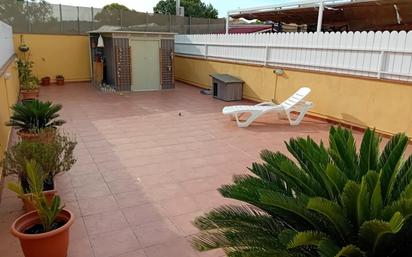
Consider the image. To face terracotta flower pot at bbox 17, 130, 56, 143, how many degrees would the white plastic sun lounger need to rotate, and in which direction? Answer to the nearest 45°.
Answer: approximately 45° to its left

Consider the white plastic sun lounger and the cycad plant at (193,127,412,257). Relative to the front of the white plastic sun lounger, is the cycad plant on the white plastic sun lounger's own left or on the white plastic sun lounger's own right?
on the white plastic sun lounger's own left

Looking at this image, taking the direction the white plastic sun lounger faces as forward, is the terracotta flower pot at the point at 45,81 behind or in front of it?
in front

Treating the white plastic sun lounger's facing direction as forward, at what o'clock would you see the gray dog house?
The gray dog house is roughly at 2 o'clock from the white plastic sun lounger.

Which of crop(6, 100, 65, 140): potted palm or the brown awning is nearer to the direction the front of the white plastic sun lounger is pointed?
the potted palm

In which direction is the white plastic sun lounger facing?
to the viewer's left

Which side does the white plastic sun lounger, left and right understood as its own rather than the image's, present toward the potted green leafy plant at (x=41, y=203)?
left

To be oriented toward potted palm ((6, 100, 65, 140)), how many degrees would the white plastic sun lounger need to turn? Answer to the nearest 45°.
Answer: approximately 45° to its left

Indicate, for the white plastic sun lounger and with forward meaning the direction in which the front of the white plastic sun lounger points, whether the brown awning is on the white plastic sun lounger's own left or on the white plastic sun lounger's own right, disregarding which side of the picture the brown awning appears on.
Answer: on the white plastic sun lounger's own right
